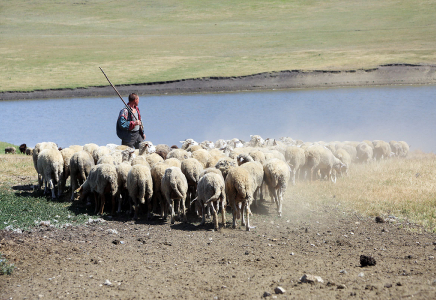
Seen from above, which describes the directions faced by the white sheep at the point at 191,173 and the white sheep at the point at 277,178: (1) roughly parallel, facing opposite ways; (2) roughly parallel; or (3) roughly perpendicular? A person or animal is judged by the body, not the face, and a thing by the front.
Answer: roughly parallel

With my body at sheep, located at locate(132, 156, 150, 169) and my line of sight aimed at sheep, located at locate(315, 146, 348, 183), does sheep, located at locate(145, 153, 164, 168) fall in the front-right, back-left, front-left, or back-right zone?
front-left

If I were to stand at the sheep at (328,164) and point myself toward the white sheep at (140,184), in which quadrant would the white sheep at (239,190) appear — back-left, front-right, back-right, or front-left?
front-left
